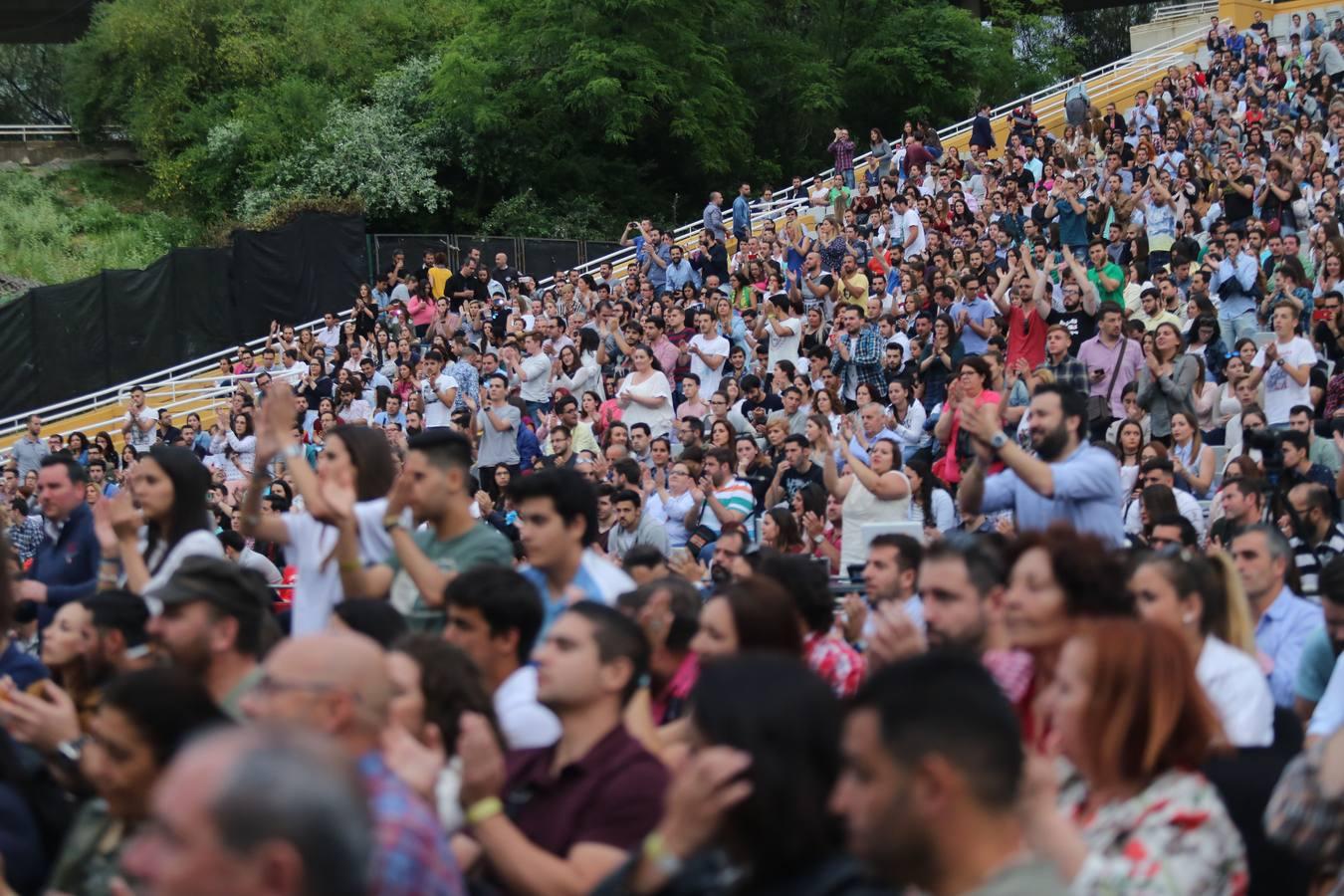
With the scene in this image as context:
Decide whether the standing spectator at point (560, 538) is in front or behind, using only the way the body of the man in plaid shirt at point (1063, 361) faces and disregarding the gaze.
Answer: in front

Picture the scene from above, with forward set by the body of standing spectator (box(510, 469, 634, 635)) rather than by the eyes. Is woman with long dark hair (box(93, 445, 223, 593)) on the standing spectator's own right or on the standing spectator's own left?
on the standing spectator's own right

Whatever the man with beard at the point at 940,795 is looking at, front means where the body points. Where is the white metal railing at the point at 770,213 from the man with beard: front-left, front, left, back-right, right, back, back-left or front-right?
right

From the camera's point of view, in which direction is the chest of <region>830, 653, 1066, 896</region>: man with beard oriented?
to the viewer's left

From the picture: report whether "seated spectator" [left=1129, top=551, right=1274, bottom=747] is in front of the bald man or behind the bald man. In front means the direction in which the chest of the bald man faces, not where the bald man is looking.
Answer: behind

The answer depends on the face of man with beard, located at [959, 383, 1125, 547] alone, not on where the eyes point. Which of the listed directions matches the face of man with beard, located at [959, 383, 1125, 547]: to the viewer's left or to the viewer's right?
to the viewer's left

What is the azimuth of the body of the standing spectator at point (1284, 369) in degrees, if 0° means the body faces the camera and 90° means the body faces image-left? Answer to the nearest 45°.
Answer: approximately 45°

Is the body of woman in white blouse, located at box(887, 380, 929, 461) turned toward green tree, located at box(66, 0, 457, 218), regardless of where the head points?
no

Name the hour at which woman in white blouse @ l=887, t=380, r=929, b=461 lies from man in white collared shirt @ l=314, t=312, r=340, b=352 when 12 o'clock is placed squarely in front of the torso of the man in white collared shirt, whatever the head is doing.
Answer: The woman in white blouse is roughly at 10 o'clock from the man in white collared shirt.

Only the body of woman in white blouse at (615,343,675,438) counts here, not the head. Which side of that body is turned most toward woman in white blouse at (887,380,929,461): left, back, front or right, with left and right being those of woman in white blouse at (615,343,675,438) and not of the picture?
left

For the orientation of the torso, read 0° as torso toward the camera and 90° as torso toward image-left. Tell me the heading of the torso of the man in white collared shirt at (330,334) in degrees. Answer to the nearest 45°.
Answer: approximately 45°

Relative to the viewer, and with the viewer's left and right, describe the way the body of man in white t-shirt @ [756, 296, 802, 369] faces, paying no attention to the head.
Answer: facing the viewer and to the left of the viewer

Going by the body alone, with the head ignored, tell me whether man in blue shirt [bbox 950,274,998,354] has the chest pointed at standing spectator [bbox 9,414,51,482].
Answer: no

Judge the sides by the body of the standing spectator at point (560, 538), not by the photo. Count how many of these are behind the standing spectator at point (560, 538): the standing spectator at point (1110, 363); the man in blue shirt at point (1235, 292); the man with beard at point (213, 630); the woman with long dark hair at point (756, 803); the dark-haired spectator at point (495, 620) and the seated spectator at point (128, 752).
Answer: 2

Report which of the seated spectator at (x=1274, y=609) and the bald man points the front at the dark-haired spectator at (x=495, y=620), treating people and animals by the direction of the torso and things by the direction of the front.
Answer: the seated spectator at (x=1274, y=609)

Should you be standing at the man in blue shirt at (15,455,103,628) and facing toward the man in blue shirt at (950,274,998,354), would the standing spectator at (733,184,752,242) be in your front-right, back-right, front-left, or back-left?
front-left

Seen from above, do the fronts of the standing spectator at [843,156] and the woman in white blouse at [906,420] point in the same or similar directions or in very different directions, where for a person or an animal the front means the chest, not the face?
same or similar directions

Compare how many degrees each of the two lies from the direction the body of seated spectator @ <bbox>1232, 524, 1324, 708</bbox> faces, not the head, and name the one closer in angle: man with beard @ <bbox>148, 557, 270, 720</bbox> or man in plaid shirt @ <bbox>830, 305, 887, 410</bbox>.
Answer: the man with beard
